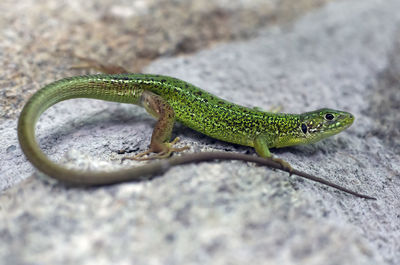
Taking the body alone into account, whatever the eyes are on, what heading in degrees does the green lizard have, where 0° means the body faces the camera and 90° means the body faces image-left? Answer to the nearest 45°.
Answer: approximately 270°
